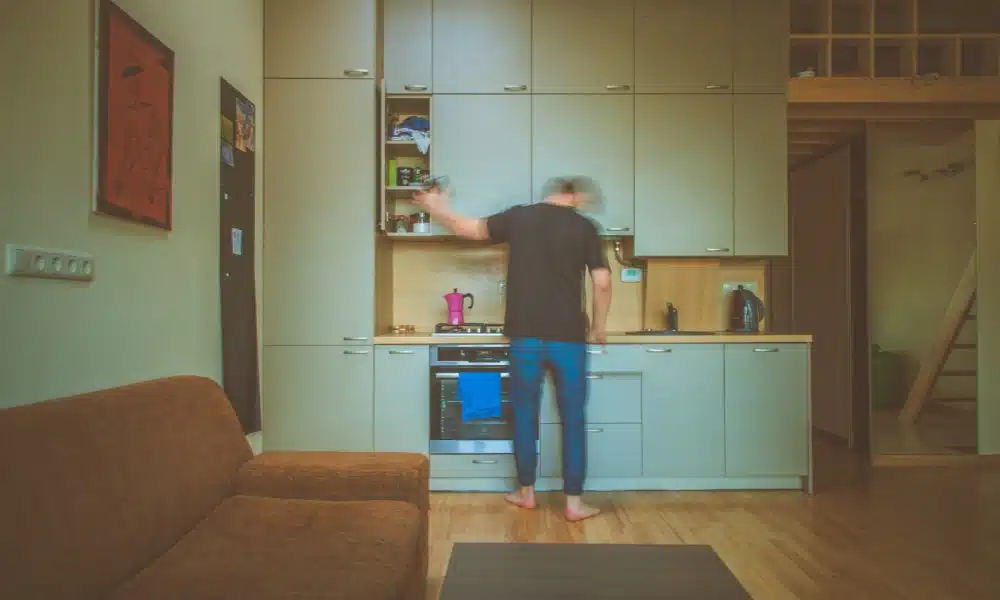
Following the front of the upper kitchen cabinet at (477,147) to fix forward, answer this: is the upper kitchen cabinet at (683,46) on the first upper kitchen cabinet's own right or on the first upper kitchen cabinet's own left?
on the first upper kitchen cabinet's own left

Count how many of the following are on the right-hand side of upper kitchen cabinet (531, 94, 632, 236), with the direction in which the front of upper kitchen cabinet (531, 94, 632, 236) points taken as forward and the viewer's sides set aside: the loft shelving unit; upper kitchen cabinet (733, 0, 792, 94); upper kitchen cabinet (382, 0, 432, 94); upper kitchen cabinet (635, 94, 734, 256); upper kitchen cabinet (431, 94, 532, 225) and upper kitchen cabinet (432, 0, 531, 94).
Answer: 3

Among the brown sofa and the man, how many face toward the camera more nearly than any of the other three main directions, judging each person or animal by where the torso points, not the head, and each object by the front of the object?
0

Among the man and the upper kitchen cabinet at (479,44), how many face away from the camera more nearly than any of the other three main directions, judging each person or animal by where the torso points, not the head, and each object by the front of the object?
1

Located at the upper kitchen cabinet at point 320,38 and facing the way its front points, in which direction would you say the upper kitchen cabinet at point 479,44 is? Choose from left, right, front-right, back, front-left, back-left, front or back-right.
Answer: left

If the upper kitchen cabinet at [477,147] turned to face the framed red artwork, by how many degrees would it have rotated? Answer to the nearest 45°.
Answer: approximately 45° to its right

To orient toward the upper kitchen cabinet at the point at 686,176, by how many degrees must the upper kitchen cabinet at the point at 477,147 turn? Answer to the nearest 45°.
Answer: approximately 90° to its left

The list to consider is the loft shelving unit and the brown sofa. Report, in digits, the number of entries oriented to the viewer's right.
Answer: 1

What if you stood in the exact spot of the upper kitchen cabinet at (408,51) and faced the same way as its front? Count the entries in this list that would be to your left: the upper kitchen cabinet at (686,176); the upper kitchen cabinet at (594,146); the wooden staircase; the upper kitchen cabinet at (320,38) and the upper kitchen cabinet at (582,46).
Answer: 4

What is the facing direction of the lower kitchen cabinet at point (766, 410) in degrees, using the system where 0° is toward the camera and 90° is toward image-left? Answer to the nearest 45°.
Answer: approximately 0°

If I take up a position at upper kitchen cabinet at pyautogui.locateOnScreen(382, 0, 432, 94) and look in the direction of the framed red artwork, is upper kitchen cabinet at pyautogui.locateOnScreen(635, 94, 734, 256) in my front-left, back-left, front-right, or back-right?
back-left

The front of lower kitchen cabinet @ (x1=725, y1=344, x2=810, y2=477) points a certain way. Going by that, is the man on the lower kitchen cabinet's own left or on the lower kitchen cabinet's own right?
on the lower kitchen cabinet's own right

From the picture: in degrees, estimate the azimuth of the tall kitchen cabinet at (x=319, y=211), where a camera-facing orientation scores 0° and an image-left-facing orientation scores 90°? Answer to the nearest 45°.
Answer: approximately 0°

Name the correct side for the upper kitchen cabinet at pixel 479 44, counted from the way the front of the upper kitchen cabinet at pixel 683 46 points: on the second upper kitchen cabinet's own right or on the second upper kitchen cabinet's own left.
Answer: on the second upper kitchen cabinet's own right
